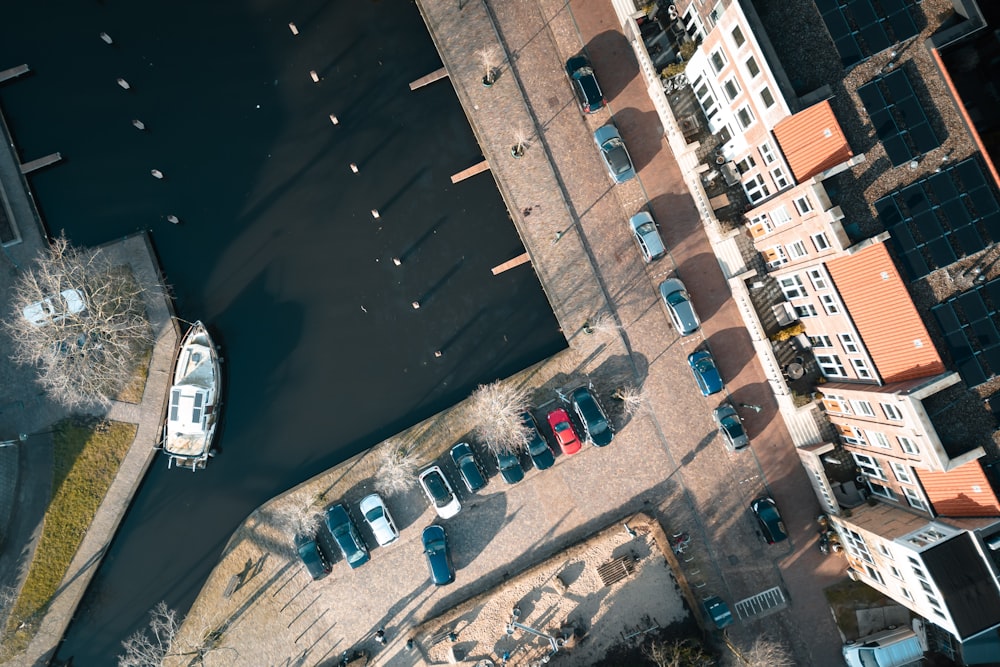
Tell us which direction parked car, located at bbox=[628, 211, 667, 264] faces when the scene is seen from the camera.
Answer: facing away from the viewer and to the left of the viewer

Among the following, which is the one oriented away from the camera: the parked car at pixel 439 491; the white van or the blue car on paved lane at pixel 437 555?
the blue car on paved lane at pixel 437 555

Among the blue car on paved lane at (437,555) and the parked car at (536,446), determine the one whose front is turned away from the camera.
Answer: the blue car on paved lane at (437,555)

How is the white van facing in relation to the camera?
to the viewer's left

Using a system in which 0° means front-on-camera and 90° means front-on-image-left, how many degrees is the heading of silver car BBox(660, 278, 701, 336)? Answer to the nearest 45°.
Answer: approximately 135°

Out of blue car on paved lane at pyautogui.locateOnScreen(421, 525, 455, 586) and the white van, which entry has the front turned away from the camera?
the blue car on paved lane

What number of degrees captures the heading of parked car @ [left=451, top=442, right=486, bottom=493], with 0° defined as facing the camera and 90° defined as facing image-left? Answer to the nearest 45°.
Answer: approximately 135°

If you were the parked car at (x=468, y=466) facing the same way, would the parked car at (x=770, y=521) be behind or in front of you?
behind
